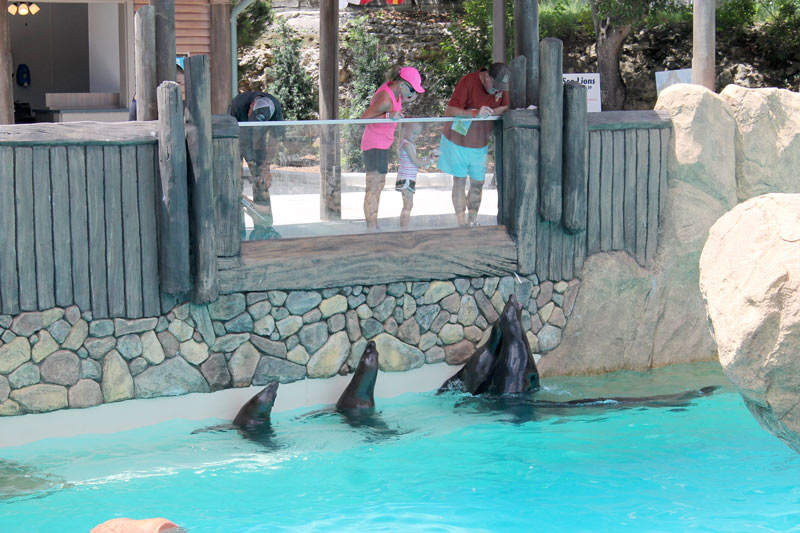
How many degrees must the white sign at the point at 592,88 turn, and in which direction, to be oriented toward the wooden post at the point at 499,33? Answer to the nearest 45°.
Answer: approximately 45° to its right

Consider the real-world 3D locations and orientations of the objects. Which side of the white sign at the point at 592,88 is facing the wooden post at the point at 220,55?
right

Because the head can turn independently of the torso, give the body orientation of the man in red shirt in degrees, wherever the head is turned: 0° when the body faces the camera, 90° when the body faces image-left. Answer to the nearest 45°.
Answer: approximately 315°

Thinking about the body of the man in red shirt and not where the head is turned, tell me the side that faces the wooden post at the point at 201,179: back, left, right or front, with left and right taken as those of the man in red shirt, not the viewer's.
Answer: right

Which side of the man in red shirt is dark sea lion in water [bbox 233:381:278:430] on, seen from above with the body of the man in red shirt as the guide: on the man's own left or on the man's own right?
on the man's own right

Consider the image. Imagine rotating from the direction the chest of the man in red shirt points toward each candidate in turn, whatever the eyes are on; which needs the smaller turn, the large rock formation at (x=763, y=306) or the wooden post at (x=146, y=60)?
the large rock formation

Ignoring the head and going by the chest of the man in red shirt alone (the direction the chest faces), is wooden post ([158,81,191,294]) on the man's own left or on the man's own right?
on the man's own right

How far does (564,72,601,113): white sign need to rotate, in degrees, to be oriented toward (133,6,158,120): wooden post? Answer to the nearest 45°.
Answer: approximately 45° to its right
